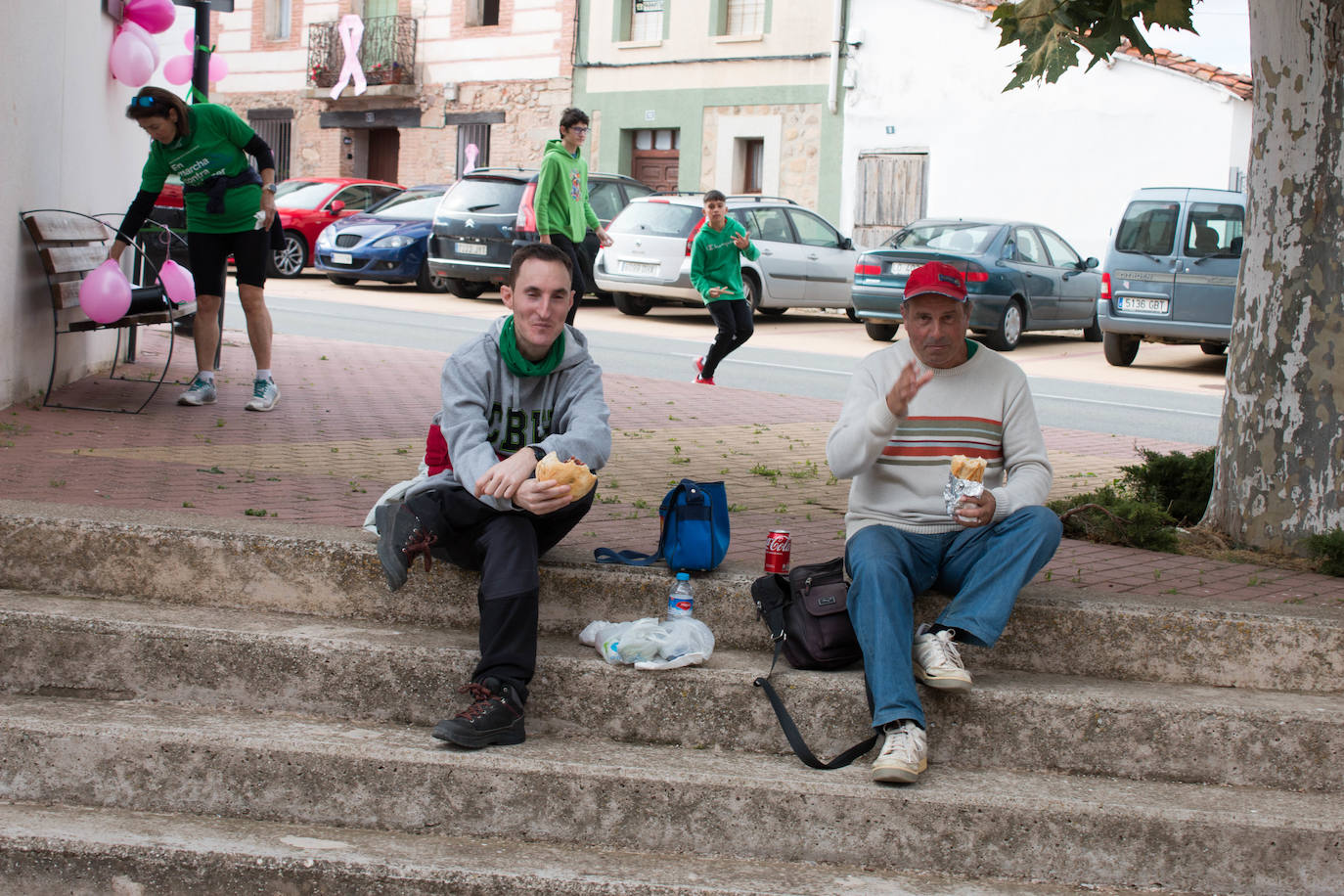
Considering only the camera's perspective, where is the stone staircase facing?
facing the viewer

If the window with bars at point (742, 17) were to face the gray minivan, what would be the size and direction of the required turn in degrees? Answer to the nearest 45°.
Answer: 0° — it already faces it

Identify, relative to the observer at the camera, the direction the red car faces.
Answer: facing the viewer and to the left of the viewer

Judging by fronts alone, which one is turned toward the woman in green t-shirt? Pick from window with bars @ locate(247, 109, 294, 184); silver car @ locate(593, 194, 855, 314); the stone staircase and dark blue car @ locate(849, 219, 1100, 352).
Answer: the window with bars

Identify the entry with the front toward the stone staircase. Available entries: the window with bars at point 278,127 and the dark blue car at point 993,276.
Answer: the window with bars

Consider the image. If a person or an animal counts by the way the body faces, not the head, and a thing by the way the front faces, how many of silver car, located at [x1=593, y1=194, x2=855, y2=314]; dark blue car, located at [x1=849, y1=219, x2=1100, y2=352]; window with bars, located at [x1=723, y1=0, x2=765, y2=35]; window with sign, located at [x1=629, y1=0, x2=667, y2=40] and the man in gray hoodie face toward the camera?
3

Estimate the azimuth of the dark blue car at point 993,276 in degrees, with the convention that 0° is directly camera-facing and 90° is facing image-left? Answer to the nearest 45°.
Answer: approximately 225°

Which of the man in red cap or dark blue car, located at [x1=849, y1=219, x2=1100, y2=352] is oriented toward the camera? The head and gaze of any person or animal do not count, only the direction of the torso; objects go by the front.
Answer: the man in red cap

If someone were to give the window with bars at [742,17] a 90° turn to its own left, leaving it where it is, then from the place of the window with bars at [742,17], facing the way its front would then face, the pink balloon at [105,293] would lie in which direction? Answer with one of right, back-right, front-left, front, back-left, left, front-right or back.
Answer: right

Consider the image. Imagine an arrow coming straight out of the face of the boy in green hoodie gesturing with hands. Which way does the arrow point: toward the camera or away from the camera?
toward the camera

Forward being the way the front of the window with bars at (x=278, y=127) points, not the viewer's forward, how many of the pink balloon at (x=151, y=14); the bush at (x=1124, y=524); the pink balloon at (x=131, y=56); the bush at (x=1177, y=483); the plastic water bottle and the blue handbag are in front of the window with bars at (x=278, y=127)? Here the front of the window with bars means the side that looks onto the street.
6

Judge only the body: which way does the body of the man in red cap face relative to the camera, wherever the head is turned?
toward the camera

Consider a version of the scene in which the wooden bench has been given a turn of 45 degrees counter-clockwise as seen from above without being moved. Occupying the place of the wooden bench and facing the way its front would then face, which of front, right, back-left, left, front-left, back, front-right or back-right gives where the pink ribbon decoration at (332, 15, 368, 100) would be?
left

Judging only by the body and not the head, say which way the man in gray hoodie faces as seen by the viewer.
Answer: toward the camera

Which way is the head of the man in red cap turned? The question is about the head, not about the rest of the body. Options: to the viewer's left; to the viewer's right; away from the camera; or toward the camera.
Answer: toward the camera

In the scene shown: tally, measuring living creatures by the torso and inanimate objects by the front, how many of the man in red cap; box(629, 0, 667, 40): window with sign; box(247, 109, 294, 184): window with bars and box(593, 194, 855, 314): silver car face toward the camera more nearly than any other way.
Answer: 3

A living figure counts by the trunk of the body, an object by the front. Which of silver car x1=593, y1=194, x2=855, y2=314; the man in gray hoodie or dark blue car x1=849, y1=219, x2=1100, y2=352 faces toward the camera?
the man in gray hoodie

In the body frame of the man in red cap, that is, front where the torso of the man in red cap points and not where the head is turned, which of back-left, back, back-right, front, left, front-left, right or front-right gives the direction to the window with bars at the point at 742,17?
back

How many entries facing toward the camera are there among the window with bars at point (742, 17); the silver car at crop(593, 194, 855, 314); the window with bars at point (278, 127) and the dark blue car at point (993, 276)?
2

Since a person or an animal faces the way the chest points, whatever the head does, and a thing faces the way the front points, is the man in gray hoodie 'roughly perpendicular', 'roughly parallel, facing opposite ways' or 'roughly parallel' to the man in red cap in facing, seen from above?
roughly parallel
